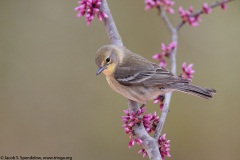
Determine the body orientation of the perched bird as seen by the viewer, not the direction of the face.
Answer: to the viewer's left
